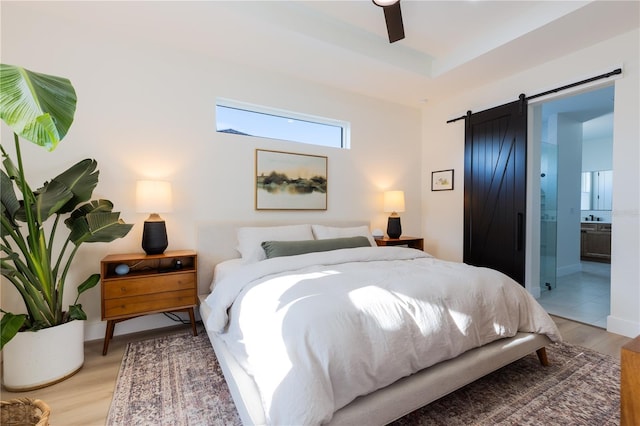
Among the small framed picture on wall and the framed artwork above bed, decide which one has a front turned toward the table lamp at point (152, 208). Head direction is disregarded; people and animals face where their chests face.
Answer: the small framed picture on wall

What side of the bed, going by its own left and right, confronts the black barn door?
left

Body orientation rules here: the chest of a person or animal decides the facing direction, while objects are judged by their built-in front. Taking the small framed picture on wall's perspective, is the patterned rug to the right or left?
on its left

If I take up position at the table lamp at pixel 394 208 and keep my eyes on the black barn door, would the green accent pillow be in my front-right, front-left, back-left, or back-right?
back-right

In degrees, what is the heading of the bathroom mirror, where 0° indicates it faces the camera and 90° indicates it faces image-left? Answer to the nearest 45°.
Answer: approximately 0°

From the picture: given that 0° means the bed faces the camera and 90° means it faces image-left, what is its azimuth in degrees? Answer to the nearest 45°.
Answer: approximately 315°

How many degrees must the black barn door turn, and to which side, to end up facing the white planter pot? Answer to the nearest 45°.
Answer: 0° — it already faces it

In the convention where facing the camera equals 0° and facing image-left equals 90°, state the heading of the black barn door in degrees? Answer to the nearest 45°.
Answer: approximately 45°

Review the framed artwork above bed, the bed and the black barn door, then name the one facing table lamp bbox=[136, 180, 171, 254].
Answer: the black barn door
